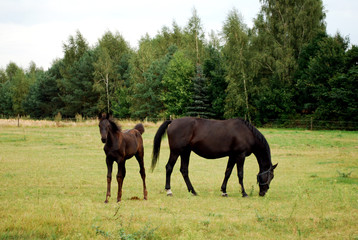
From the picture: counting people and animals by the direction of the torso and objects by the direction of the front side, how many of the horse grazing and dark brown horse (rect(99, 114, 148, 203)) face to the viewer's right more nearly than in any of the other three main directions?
1

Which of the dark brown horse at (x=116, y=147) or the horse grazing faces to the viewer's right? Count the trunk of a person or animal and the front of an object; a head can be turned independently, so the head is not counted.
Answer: the horse grazing

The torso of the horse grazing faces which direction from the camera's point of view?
to the viewer's right

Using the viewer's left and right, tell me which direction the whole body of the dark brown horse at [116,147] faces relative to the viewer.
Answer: facing the viewer and to the left of the viewer

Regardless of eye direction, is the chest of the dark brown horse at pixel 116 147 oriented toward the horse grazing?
no

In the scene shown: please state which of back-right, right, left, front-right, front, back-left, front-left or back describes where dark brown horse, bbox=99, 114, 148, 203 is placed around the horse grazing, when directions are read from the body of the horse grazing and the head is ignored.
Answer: back-right
